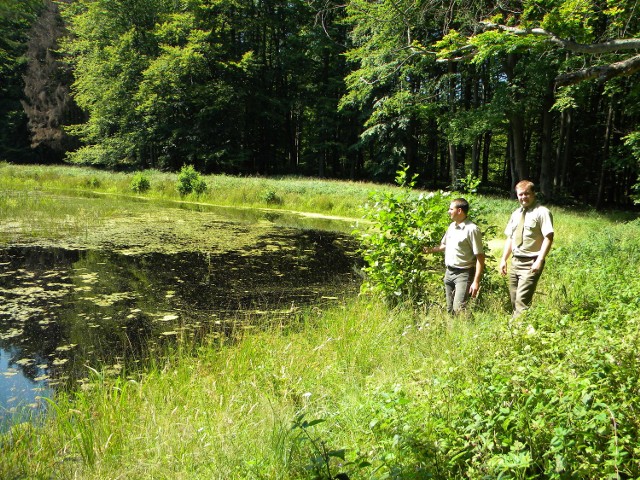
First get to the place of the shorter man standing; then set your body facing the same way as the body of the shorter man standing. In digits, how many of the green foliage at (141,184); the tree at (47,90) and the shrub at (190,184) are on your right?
3

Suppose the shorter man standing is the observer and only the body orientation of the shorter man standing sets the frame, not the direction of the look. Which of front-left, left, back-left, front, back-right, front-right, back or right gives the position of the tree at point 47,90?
right

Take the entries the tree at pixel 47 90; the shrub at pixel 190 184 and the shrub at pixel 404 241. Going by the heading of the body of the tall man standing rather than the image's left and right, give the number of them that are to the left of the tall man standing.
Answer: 0

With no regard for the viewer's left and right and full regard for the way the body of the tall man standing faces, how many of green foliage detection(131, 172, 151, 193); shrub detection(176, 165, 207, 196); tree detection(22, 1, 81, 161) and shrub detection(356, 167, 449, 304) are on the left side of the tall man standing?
0

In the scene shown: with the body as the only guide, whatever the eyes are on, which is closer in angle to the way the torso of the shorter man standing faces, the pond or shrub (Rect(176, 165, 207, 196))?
the pond

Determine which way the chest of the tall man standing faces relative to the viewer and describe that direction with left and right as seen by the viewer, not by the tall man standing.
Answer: facing the viewer and to the left of the viewer

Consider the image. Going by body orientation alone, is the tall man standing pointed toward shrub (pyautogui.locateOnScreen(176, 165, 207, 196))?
no

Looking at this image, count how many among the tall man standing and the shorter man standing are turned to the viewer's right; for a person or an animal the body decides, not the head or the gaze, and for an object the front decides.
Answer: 0

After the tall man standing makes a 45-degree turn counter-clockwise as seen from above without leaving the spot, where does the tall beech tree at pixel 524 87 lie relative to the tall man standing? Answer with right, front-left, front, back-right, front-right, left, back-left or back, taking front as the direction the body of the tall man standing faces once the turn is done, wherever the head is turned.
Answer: back

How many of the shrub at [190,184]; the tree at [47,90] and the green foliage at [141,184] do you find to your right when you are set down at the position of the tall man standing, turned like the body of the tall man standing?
3

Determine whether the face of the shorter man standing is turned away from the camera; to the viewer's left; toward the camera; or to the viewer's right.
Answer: to the viewer's left

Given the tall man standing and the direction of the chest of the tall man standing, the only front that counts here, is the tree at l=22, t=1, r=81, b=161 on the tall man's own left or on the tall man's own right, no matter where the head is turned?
on the tall man's own right

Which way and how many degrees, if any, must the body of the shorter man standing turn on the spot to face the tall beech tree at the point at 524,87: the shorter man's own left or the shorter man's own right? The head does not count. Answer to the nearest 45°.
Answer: approximately 135° to the shorter man's own right

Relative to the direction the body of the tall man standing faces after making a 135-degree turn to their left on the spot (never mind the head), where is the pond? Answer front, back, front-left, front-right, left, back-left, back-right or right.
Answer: back

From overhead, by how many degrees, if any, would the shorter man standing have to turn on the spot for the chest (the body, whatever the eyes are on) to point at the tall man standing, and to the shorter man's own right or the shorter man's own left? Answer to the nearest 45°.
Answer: approximately 135° to the shorter man's own left

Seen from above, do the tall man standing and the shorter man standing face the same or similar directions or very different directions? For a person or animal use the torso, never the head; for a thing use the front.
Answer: same or similar directions

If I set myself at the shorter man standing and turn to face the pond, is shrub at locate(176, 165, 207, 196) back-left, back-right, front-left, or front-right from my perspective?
front-right
